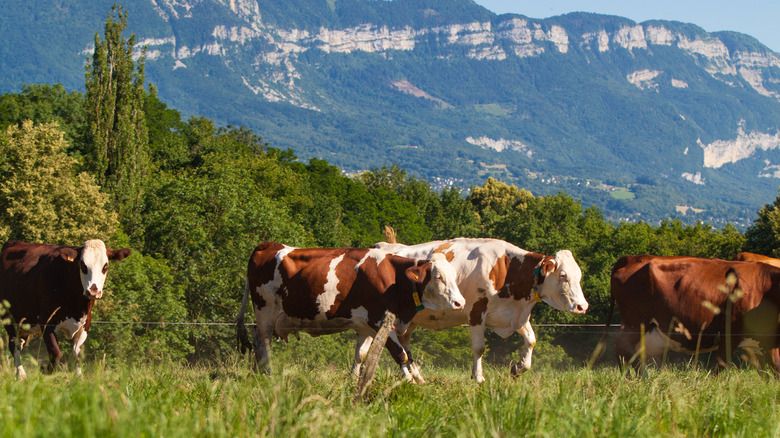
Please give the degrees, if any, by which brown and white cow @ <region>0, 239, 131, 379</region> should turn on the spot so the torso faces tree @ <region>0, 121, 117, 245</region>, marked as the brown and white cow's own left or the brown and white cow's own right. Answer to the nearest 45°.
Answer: approximately 135° to the brown and white cow's own left

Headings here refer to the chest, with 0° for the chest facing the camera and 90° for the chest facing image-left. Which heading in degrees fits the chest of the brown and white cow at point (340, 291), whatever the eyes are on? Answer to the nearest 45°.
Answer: approximately 270°

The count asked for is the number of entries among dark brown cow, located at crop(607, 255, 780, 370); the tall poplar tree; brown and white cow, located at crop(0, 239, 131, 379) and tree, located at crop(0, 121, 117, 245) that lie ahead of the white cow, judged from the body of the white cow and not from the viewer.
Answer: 1

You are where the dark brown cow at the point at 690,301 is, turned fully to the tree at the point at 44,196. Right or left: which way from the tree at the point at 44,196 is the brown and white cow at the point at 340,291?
left

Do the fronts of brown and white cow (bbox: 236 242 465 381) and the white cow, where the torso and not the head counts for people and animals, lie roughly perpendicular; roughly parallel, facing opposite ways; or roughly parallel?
roughly parallel

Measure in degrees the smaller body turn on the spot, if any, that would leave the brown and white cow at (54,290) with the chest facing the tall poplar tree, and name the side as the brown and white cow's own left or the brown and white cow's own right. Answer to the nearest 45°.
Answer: approximately 135° to the brown and white cow's own left

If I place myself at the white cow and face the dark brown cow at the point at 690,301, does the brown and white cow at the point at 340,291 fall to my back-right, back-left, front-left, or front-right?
back-right

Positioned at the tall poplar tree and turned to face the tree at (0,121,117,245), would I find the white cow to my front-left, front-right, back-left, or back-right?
front-left

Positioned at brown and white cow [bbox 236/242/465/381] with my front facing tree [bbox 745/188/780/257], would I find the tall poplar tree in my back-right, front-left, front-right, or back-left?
front-left

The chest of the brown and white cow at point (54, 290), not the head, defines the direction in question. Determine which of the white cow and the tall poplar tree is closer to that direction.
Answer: the white cow

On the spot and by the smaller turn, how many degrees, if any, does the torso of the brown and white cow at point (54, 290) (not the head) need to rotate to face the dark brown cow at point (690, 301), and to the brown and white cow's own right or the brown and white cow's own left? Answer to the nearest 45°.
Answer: approximately 45° to the brown and white cow's own left

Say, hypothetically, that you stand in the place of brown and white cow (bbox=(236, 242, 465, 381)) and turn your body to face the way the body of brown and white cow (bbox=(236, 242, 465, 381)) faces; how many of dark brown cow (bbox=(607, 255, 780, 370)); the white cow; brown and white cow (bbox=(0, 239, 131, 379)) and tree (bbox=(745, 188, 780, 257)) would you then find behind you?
1

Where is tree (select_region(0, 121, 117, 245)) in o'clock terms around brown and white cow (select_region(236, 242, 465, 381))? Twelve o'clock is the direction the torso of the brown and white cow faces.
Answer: The tree is roughly at 8 o'clock from the brown and white cow.

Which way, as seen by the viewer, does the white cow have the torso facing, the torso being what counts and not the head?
to the viewer's right

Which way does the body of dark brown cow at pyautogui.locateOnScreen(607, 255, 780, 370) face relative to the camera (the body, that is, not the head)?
to the viewer's right
